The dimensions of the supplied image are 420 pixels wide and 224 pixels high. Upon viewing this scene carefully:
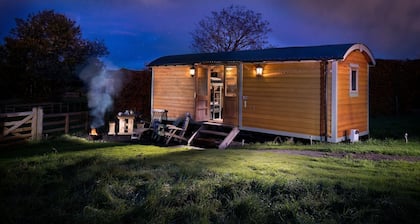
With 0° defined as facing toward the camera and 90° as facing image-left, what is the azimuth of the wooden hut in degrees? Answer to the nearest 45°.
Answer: approximately 45°

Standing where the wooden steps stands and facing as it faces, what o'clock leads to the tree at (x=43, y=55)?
The tree is roughly at 3 o'clock from the wooden steps.

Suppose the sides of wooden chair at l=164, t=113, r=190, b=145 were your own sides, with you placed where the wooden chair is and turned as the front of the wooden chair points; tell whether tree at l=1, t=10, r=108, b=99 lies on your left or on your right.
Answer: on your right

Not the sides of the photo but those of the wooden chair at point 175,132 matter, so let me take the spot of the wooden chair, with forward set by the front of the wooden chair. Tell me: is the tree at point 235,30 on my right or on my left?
on my right

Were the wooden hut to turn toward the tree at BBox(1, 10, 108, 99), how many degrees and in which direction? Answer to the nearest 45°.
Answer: approximately 90° to its right

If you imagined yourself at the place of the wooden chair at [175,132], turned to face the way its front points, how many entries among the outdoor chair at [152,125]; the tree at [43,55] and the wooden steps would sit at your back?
1

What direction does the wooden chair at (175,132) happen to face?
to the viewer's left

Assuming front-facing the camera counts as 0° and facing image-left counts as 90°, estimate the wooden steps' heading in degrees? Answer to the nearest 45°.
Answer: approximately 45°
